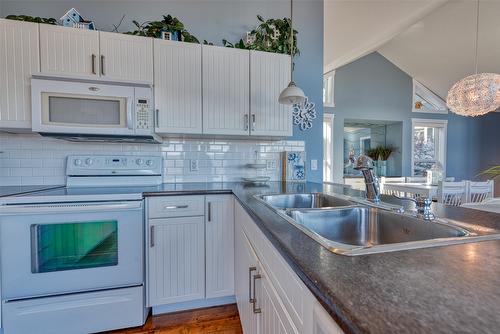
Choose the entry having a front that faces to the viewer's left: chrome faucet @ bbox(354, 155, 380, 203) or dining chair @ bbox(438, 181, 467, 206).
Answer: the chrome faucet

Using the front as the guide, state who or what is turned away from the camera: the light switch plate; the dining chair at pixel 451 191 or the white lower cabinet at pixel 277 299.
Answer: the dining chair

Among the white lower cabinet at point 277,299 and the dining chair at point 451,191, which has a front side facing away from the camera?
the dining chair

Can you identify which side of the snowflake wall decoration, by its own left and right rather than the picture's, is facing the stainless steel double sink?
front

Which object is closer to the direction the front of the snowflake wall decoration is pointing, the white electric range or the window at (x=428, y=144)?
the white electric range

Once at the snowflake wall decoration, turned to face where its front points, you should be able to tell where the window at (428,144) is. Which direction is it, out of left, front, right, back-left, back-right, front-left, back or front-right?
back-left

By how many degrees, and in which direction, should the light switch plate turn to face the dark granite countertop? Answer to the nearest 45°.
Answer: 0° — it already faces it

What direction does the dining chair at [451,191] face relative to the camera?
away from the camera

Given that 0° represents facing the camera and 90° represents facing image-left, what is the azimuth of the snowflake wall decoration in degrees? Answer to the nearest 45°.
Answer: approximately 0°

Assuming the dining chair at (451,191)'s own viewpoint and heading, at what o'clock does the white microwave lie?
The white microwave is roughly at 7 o'clock from the dining chair.

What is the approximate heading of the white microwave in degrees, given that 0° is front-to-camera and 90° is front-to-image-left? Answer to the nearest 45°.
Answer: approximately 0°

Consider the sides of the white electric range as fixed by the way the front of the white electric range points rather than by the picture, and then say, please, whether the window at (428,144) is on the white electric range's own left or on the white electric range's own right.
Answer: on the white electric range's own left

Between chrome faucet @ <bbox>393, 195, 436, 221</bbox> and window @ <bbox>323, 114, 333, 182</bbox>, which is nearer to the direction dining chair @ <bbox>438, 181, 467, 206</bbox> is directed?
the window

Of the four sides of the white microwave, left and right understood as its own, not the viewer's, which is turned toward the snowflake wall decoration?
left
